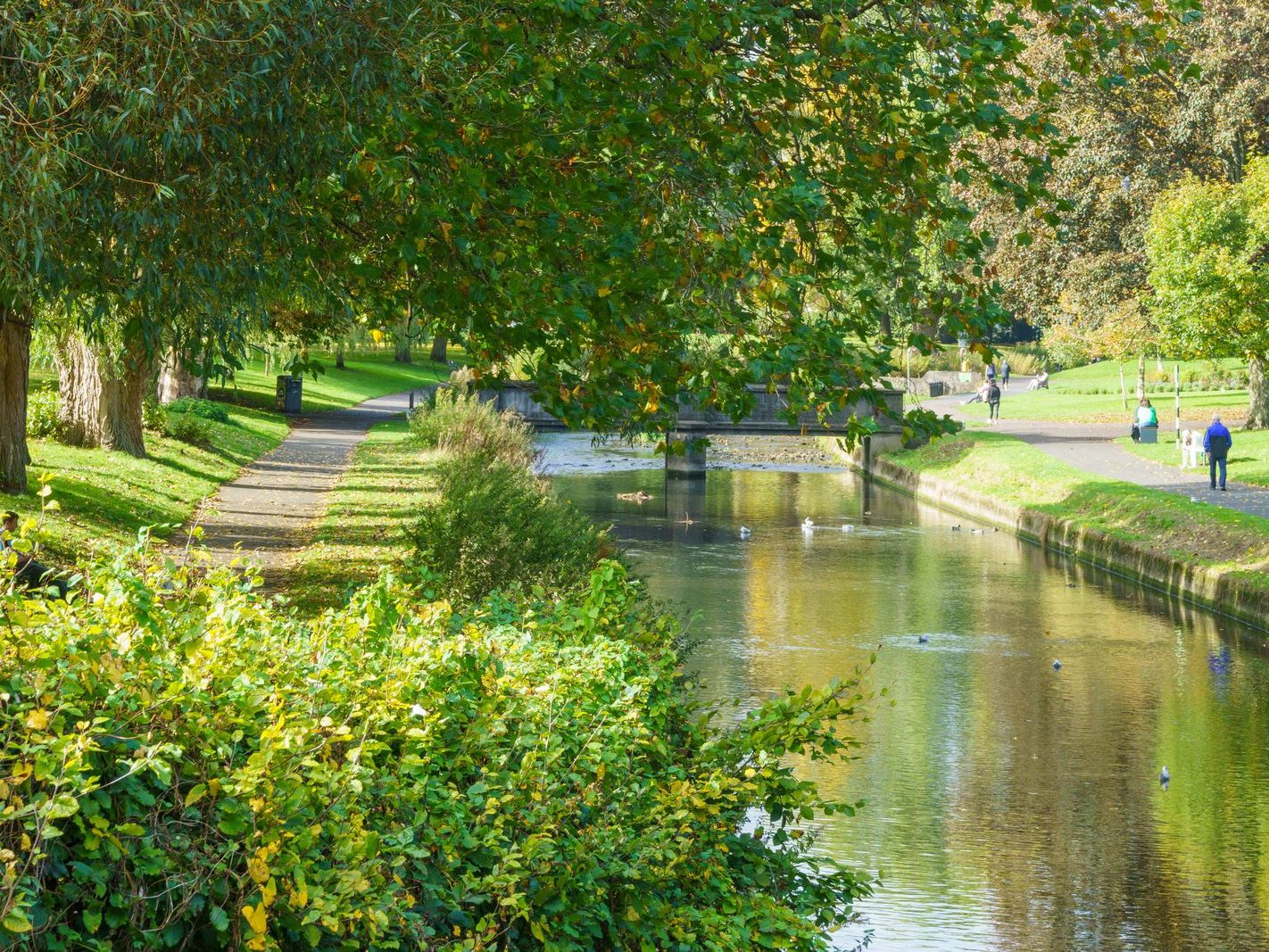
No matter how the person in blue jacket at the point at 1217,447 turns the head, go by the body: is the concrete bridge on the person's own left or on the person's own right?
on the person's own left

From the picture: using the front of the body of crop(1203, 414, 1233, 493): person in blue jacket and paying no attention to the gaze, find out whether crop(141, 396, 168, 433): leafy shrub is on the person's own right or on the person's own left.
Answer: on the person's own left

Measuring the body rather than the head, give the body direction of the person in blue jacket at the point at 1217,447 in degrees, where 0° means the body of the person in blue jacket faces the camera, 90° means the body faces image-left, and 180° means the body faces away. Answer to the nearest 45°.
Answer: approximately 180°

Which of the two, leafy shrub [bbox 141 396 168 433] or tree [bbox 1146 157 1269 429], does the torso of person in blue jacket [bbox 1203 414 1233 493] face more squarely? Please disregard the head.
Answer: the tree

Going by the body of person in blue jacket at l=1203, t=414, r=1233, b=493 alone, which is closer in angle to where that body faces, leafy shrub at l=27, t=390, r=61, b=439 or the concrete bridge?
the concrete bridge

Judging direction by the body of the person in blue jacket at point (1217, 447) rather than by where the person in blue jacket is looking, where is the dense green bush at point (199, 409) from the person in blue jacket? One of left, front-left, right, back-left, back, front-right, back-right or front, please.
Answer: left
